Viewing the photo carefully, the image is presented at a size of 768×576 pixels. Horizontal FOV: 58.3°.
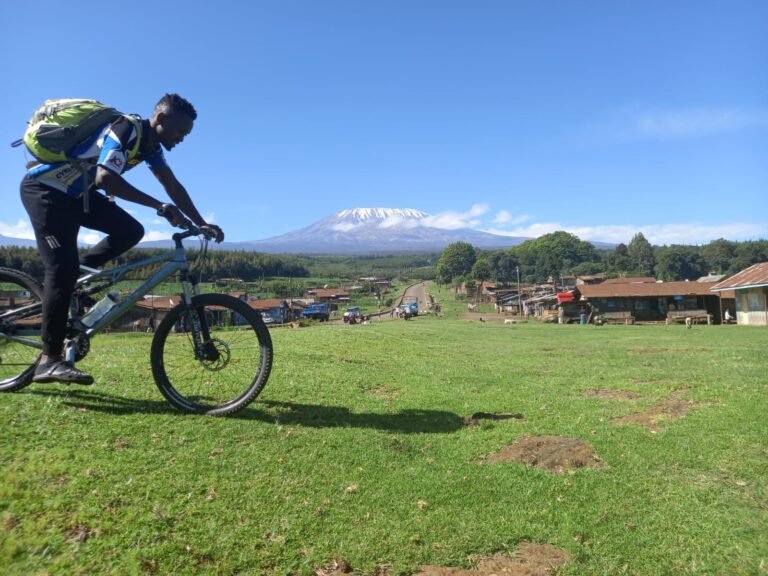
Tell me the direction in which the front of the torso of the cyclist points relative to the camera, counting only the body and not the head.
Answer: to the viewer's right

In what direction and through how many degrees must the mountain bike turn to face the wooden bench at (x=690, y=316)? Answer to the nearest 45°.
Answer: approximately 45° to its left

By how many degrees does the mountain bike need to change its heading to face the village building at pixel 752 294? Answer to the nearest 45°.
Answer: approximately 45° to its left

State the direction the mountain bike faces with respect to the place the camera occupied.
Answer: facing to the right of the viewer
